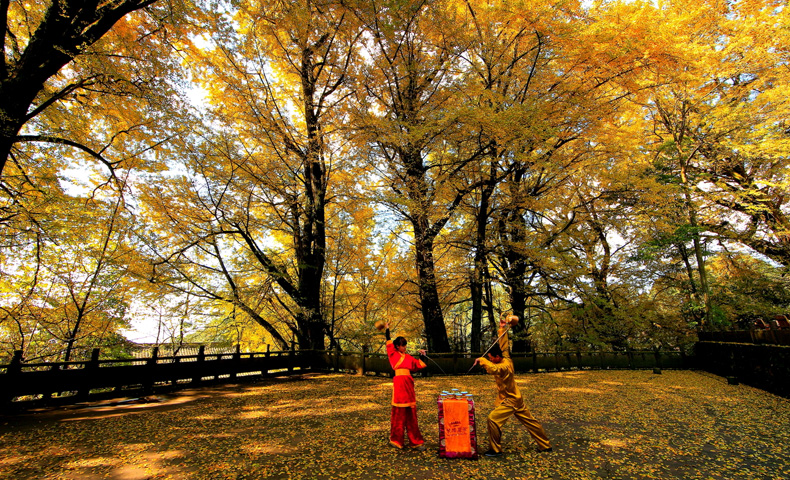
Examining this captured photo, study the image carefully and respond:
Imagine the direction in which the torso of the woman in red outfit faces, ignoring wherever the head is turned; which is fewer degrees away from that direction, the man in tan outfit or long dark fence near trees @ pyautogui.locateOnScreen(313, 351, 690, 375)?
the man in tan outfit

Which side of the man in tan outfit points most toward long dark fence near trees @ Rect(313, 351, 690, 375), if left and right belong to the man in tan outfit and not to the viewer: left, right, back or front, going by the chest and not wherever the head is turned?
right

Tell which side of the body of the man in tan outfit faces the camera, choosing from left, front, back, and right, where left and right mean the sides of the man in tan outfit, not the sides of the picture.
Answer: left

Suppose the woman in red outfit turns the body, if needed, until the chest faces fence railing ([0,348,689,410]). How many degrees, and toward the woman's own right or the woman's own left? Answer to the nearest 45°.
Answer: approximately 180°

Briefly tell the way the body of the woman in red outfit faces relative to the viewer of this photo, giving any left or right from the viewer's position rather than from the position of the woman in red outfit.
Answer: facing the viewer and to the right of the viewer

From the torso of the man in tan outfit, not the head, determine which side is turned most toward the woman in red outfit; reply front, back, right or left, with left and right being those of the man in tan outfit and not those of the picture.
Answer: front

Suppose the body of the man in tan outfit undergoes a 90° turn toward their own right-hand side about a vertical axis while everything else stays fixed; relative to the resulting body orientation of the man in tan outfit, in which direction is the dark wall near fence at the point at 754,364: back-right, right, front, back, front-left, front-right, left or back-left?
front-right

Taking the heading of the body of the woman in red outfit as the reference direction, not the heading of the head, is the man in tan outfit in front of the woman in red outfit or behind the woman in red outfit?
in front

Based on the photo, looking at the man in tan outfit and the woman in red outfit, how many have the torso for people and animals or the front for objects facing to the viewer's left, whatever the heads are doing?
1

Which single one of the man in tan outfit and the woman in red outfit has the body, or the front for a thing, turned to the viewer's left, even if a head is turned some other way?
the man in tan outfit
